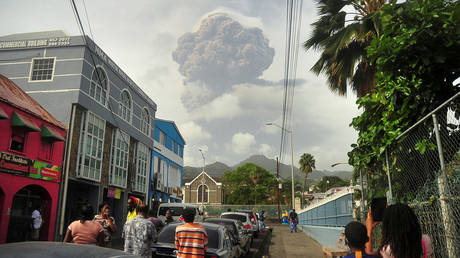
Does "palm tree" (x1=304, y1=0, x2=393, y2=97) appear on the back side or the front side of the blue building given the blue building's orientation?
on the front side

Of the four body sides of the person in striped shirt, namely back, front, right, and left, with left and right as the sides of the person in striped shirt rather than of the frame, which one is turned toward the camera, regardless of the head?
back

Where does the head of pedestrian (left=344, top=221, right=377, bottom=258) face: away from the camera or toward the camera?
away from the camera

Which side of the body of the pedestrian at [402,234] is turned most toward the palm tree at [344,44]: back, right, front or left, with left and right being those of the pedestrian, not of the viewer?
front

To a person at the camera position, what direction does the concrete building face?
facing the viewer and to the right of the viewer

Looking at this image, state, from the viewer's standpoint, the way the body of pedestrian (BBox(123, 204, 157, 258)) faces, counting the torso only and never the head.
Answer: away from the camera

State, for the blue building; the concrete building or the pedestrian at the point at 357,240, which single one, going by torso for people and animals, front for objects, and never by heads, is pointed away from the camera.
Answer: the pedestrian

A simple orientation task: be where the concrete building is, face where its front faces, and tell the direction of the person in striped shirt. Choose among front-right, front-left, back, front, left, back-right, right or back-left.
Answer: front-right

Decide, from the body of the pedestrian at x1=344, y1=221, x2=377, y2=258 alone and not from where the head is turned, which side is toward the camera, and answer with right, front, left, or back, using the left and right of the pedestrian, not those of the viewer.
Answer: back

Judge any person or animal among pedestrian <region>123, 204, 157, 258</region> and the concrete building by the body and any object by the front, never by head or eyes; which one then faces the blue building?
the pedestrian

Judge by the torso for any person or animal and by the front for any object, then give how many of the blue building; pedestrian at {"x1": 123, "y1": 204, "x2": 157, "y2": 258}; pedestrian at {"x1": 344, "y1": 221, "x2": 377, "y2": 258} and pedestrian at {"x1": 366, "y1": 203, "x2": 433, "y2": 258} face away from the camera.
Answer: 3

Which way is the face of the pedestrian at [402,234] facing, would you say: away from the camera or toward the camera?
away from the camera

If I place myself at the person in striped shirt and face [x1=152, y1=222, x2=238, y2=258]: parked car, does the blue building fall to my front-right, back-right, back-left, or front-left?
front-left

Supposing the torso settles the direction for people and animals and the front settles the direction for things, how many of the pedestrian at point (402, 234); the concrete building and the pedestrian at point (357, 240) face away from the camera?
2
